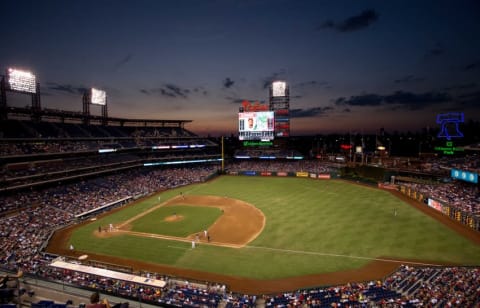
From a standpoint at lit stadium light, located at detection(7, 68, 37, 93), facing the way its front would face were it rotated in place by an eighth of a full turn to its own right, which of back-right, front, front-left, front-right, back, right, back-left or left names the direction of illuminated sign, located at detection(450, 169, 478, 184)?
front-left

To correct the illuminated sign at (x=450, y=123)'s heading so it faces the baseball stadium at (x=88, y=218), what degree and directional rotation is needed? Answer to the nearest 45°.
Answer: approximately 45° to its right

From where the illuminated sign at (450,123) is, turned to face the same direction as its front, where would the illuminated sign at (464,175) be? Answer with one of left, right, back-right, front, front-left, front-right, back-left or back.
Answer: front

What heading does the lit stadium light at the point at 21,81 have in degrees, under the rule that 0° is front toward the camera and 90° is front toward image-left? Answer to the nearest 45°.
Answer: approximately 315°

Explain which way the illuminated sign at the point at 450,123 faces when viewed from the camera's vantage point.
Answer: facing the viewer
